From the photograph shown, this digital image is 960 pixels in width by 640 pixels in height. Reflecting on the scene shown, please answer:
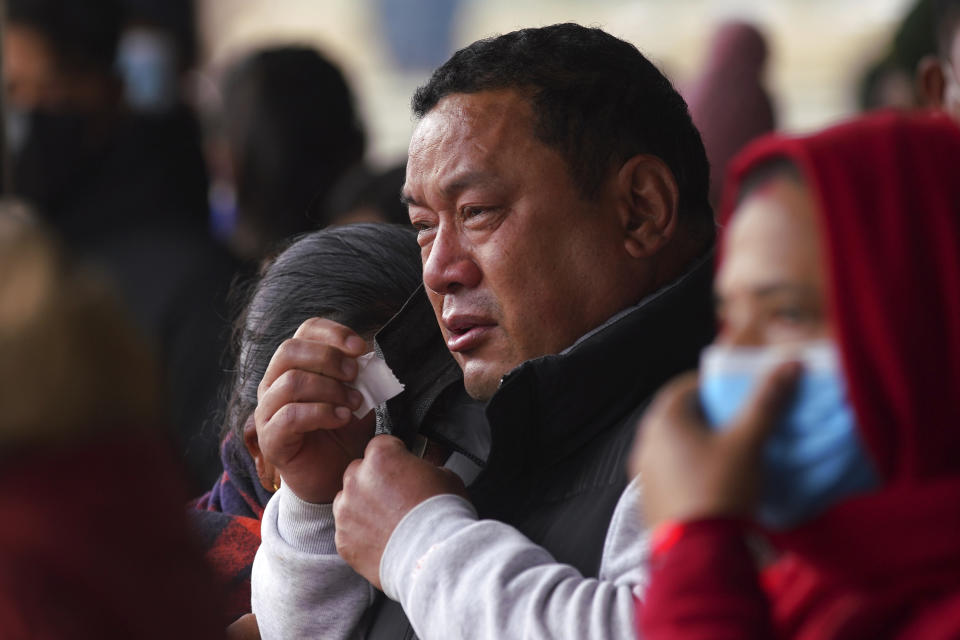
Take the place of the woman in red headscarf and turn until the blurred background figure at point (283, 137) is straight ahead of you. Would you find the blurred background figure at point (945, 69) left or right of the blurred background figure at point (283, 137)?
right

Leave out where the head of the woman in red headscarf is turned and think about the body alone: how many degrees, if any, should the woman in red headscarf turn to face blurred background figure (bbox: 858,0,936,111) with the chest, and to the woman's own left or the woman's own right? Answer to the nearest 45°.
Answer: approximately 135° to the woman's own right

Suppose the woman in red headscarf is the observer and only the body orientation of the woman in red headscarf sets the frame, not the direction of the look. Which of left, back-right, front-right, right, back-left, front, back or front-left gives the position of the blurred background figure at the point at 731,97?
back-right

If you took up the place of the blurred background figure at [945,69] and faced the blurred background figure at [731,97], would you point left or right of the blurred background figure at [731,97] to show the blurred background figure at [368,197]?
left

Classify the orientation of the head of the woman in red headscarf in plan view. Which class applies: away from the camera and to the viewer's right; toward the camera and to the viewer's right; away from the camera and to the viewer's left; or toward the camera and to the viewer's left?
toward the camera and to the viewer's left

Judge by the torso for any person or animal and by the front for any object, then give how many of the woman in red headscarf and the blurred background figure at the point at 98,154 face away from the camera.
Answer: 0

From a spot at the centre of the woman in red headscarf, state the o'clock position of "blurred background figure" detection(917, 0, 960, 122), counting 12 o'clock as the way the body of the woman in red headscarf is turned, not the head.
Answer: The blurred background figure is roughly at 5 o'clock from the woman in red headscarf.

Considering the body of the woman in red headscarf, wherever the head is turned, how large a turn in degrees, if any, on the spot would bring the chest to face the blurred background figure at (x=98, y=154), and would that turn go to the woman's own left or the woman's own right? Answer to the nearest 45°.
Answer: approximately 90° to the woman's own right

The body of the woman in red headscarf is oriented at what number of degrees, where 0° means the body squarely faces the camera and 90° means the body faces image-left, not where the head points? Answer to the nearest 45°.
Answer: approximately 45°

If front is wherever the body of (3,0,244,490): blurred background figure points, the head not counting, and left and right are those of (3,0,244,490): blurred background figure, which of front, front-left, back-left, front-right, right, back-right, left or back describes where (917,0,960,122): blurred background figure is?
left

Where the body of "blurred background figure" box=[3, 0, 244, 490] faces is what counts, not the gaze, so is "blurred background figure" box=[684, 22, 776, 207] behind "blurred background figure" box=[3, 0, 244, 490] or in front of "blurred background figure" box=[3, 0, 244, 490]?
behind

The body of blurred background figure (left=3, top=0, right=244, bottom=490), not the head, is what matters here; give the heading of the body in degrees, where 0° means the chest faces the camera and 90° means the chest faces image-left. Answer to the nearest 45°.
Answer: approximately 45°

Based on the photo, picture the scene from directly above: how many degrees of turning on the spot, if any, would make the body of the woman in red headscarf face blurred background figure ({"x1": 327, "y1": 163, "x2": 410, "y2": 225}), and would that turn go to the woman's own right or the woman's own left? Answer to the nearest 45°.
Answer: approximately 90° to the woman's own right
